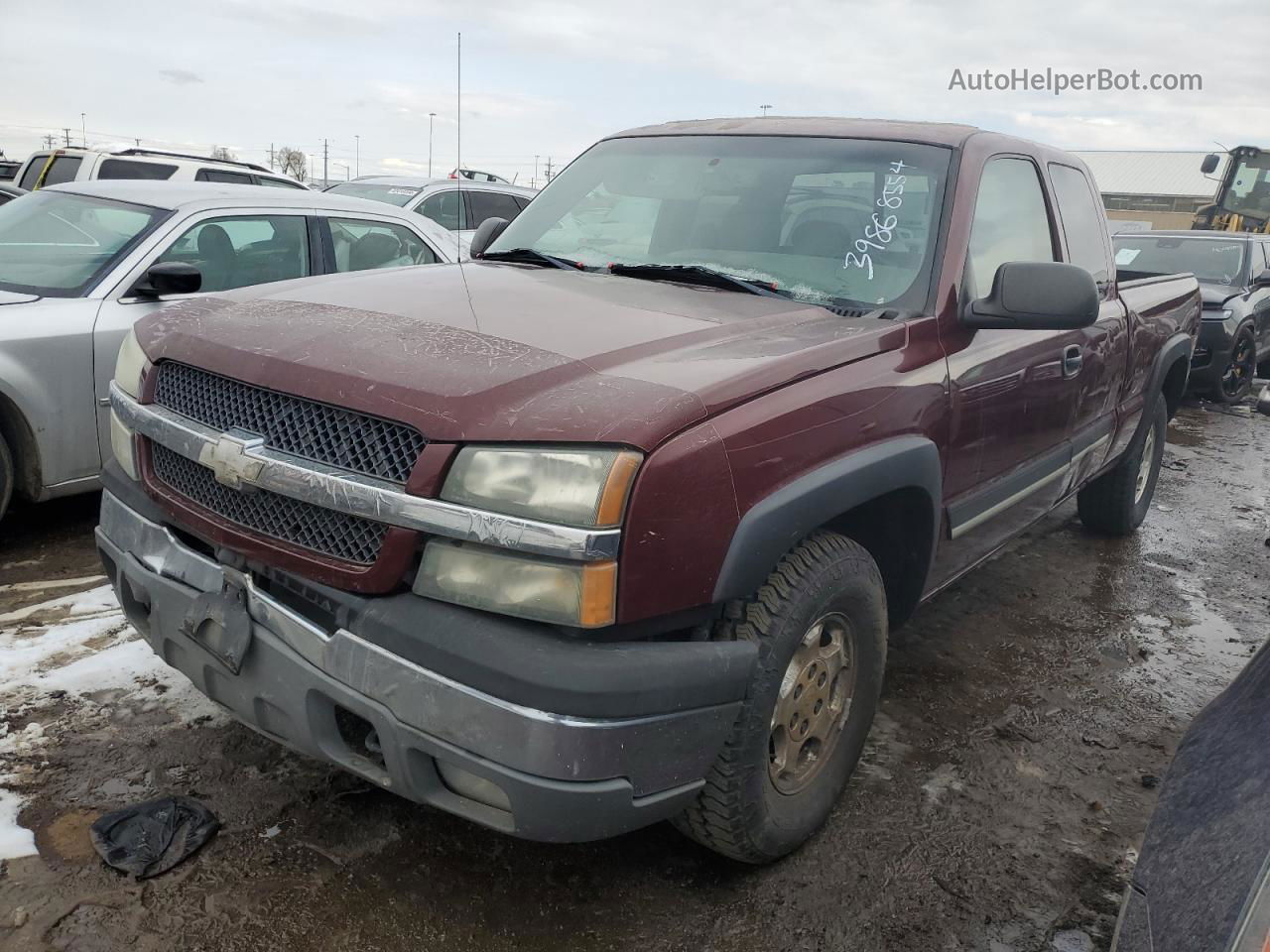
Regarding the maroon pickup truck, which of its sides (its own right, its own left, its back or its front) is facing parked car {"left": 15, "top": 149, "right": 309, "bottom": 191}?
right

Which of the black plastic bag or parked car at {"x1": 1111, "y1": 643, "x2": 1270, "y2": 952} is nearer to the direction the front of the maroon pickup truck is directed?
the black plastic bag

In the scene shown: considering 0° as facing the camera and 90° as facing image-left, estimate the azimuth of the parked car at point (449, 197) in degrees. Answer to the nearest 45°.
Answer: approximately 45°

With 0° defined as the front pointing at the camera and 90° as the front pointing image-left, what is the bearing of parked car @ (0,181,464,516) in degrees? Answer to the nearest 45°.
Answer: approximately 45°
